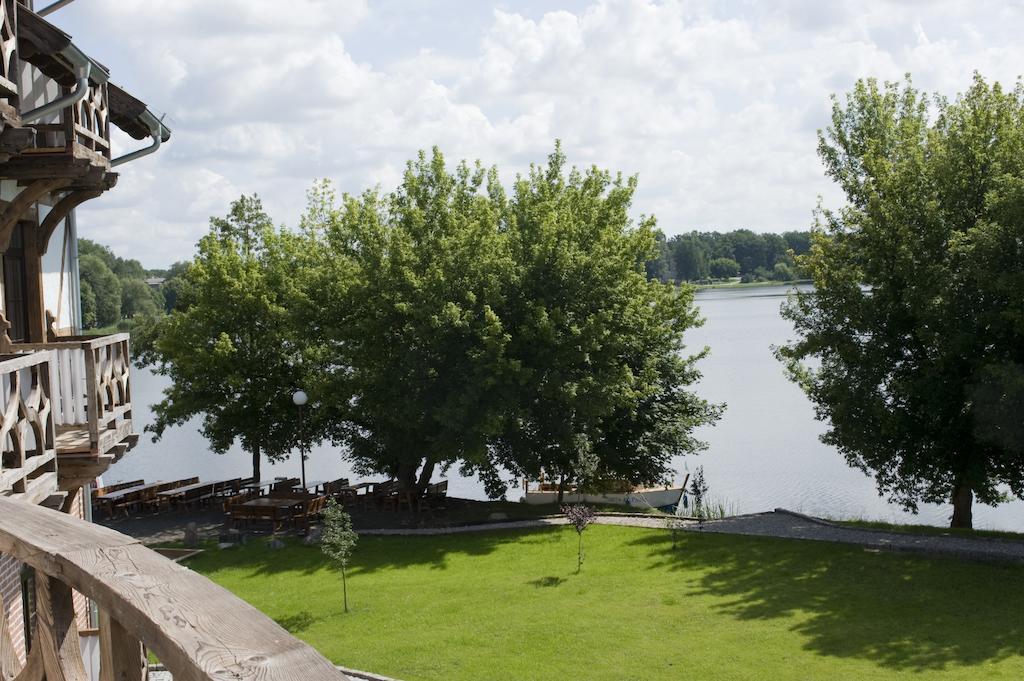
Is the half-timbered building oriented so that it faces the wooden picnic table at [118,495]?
no

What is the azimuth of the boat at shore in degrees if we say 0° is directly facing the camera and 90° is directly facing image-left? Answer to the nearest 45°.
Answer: approximately 270°

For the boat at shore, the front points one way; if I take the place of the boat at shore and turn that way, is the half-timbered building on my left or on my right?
on my right

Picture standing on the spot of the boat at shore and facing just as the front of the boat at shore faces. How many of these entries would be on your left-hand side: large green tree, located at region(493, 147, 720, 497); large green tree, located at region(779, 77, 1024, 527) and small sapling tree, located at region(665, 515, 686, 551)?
0

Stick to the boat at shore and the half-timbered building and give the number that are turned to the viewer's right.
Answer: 2

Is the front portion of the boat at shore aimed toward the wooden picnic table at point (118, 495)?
no

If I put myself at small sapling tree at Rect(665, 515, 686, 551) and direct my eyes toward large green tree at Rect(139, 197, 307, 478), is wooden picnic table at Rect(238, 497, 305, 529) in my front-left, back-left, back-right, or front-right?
front-left

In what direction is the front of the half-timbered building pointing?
to the viewer's right

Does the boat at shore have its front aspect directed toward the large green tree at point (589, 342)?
no

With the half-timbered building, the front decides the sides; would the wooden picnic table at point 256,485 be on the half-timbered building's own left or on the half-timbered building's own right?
on the half-timbered building's own left

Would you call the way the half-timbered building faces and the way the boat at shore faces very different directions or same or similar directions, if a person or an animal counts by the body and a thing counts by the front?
same or similar directions

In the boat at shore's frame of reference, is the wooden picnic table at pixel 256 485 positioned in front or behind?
behind
